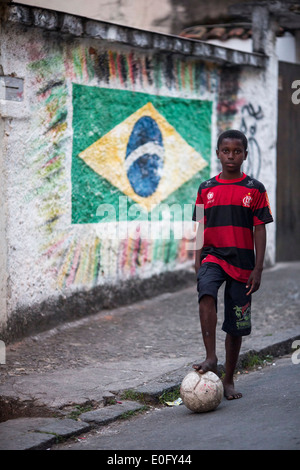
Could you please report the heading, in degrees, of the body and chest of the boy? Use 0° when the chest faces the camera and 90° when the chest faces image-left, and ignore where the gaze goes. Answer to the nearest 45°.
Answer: approximately 0°
